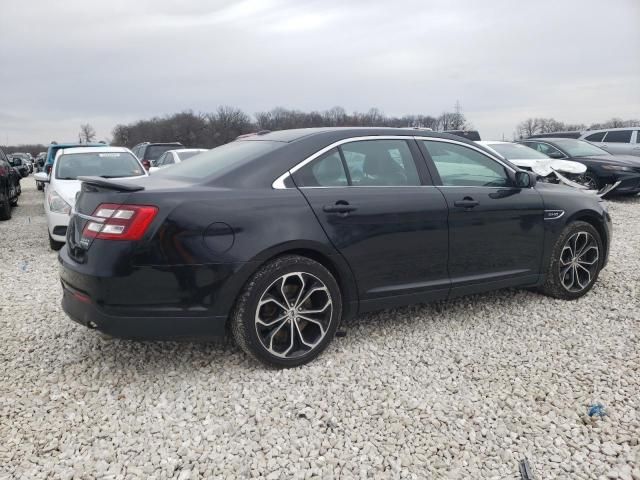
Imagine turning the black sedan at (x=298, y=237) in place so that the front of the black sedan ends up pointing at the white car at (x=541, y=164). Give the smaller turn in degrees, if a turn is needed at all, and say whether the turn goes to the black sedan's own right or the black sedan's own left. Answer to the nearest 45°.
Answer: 0° — it already faces it

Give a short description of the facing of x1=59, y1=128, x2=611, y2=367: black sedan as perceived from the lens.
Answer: facing away from the viewer and to the right of the viewer

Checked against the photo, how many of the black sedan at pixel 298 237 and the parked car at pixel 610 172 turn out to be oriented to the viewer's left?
0

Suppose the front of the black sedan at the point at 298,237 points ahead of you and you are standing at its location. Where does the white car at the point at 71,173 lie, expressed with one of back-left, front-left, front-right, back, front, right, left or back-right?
left

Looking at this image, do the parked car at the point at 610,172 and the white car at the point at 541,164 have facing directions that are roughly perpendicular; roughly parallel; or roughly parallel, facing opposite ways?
roughly parallel

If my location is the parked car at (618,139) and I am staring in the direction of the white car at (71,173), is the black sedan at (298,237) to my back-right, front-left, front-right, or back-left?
front-left

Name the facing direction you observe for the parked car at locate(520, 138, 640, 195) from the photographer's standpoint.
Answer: facing the viewer and to the right of the viewer

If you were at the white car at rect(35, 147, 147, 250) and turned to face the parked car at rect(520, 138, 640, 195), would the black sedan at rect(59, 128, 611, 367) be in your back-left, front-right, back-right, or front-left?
front-right

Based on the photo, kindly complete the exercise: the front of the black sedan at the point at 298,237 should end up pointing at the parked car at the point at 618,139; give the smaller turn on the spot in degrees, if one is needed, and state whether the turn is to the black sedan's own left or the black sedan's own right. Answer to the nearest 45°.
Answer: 0° — it already faces it

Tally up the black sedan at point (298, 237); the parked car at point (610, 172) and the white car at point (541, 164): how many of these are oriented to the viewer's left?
0
